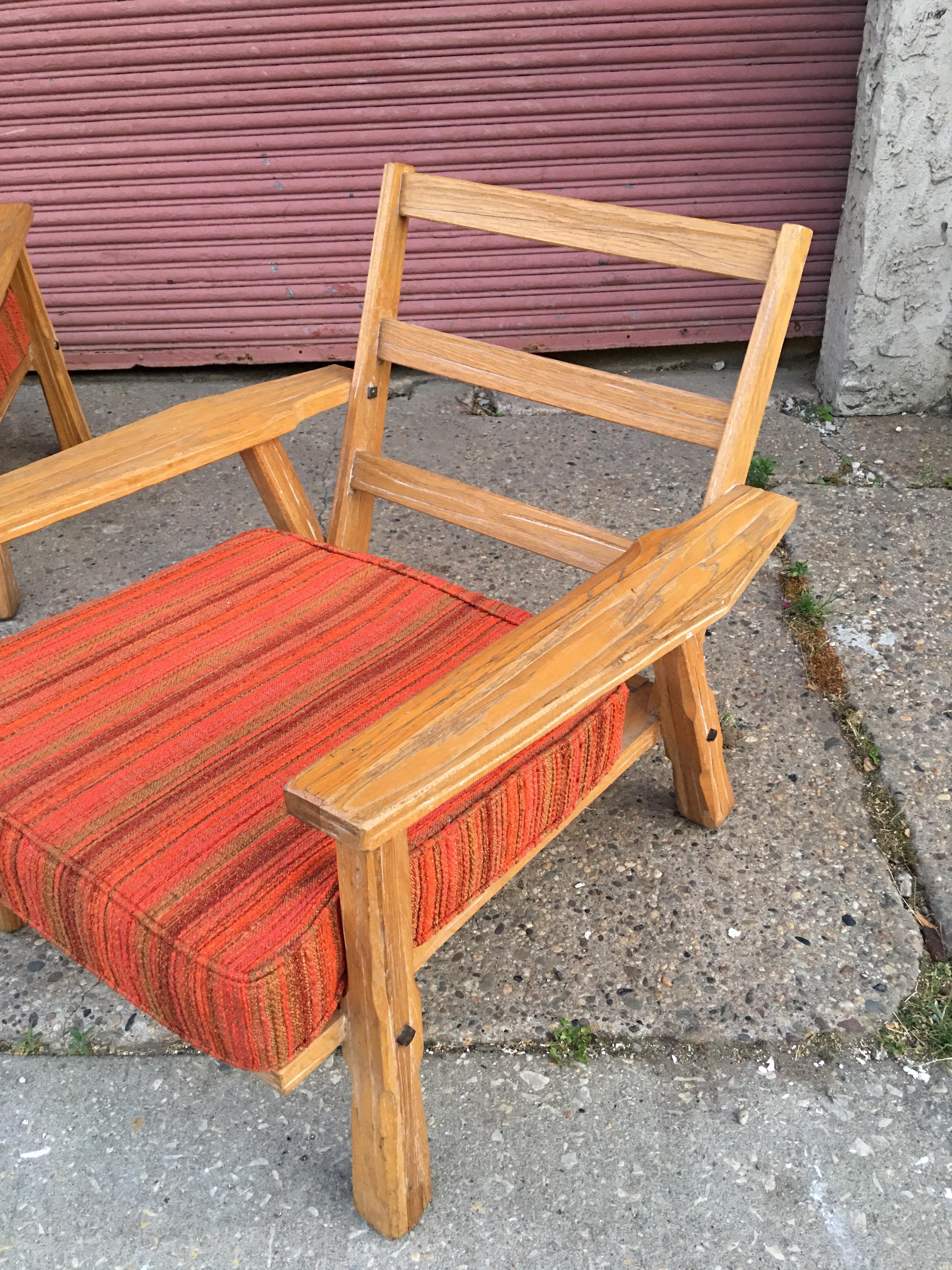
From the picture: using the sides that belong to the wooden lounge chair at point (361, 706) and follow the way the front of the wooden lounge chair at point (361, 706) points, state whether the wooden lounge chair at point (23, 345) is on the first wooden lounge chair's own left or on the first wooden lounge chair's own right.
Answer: on the first wooden lounge chair's own right

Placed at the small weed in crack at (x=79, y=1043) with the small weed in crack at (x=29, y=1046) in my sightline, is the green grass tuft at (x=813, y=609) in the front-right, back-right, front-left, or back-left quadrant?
back-right

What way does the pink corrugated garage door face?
toward the camera

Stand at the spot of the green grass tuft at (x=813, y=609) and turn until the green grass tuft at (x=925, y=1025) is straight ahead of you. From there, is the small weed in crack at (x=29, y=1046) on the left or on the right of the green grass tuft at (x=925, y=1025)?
right

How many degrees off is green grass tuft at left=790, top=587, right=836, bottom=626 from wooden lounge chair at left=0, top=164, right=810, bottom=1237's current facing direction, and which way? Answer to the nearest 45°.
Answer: approximately 180°

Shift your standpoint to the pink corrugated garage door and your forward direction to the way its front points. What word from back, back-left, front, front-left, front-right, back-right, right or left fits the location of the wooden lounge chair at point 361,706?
front

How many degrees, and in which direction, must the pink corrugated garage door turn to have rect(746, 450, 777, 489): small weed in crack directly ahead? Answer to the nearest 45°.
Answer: approximately 45° to its left

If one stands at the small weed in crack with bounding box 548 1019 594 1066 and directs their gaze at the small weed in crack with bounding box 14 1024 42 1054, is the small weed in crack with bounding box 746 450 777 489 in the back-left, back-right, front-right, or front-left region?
back-right

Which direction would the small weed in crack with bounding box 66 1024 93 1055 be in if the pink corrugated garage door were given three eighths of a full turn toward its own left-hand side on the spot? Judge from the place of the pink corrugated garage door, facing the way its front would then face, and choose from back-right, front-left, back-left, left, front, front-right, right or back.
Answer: back-right

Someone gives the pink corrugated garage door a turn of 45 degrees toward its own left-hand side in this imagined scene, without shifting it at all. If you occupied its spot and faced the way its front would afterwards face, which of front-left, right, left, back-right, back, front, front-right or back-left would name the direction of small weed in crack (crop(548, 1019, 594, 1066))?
front-right

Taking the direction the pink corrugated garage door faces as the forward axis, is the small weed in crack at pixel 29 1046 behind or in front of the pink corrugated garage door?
in front

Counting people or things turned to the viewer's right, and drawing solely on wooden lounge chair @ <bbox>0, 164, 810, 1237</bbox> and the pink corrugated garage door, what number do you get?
0

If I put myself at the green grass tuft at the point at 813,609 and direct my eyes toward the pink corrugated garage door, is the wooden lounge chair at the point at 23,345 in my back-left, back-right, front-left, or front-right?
front-left

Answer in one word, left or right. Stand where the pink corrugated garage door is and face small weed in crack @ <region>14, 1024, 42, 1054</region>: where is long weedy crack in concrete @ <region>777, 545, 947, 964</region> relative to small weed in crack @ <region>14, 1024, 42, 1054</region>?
left
